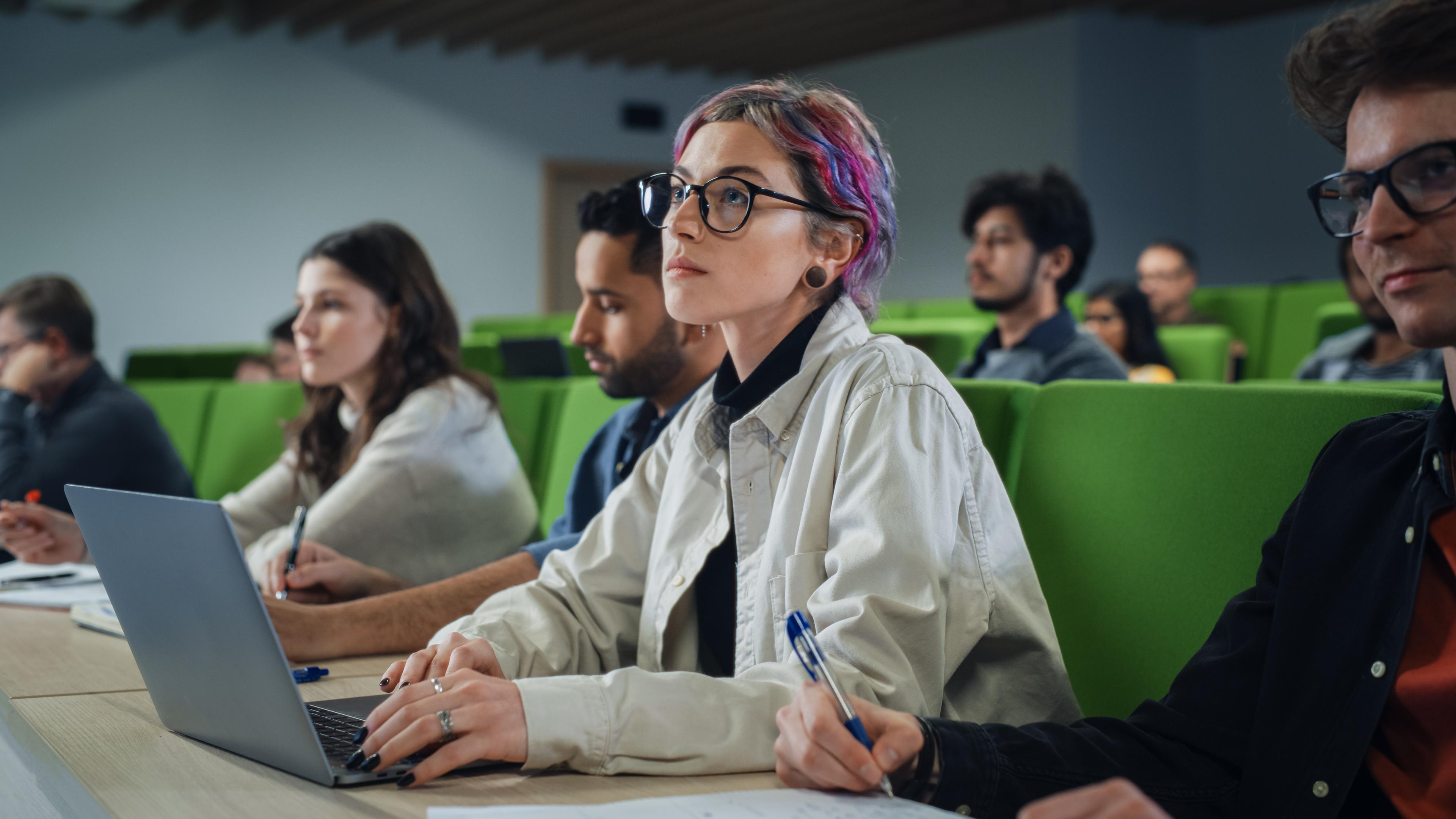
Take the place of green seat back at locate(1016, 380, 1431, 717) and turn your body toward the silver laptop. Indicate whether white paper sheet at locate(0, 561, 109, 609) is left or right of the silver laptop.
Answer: right

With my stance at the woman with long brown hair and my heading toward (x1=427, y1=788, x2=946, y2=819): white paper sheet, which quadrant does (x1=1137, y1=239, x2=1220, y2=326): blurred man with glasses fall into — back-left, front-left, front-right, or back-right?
back-left

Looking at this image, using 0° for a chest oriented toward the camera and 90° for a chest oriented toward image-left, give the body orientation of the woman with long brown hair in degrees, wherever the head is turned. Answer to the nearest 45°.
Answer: approximately 45°

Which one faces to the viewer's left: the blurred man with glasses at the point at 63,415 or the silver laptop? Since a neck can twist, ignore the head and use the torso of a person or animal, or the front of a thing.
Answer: the blurred man with glasses

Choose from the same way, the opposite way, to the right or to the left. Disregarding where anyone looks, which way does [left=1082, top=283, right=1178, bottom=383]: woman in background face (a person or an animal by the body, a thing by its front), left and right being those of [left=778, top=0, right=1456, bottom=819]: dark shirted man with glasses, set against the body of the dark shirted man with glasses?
the same way

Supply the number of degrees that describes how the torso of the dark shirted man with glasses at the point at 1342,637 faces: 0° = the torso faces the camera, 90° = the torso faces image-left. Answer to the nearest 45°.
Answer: approximately 45°

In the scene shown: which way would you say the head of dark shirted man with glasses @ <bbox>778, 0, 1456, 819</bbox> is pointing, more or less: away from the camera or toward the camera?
toward the camera

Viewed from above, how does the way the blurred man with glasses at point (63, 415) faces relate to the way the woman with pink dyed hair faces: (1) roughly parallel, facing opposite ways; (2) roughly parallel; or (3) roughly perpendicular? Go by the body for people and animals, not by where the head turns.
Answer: roughly parallel

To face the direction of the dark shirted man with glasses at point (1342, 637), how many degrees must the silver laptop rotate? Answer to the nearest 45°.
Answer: approximately 45° to its right

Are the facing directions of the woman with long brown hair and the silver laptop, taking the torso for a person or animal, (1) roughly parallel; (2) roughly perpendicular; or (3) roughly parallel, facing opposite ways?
roughly parallel, facing opposite ways

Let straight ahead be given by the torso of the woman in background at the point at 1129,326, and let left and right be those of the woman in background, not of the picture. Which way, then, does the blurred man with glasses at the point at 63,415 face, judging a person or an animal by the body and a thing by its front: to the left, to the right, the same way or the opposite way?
the same way

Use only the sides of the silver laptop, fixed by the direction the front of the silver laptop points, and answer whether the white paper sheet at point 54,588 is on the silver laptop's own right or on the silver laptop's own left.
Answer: on the silver laptop's own left

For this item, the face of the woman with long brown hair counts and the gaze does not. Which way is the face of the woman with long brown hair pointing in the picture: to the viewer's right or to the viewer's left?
to the viewer's left

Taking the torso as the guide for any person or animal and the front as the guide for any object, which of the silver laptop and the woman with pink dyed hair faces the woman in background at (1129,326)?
the silver laptop

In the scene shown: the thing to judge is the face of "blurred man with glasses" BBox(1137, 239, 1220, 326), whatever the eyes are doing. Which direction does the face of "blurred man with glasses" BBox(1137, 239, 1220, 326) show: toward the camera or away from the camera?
toward the camera

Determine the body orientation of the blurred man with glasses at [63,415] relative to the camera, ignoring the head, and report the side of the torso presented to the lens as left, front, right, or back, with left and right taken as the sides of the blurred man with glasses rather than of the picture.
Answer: left

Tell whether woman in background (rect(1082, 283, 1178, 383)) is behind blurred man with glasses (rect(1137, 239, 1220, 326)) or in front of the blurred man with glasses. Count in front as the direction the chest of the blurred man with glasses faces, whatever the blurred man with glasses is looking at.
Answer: in front

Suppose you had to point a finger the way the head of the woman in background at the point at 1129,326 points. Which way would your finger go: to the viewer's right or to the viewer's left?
to the viewer's left
